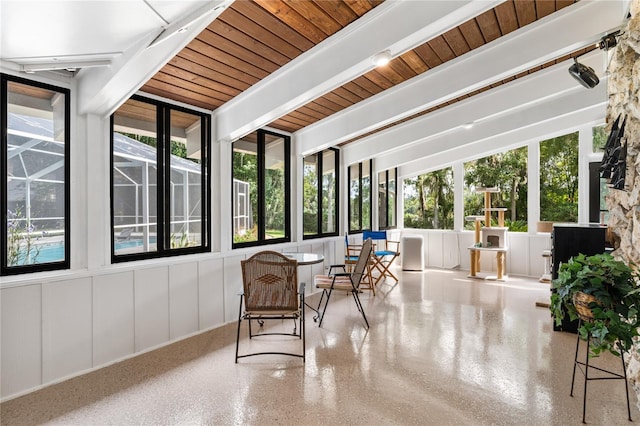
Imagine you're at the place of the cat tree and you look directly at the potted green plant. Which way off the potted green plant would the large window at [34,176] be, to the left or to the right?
right

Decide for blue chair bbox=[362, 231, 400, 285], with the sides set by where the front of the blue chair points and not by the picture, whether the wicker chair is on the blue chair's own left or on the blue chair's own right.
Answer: on the blue chair's own right

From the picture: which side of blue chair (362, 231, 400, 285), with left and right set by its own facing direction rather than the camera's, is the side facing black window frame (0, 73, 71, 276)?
right

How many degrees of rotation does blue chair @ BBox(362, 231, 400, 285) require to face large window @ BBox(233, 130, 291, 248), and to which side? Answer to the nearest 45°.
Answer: approximately 90° to its right
